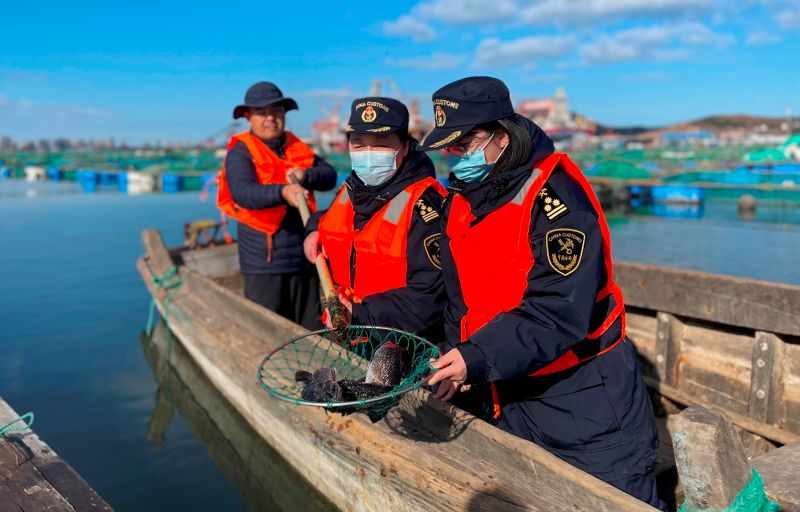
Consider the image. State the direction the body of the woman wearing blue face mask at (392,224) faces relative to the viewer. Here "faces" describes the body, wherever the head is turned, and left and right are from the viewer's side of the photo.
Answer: facing the viewer and to the left of the viewer

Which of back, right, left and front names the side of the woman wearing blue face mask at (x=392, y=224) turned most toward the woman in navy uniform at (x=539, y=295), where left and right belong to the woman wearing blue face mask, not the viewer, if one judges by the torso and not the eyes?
left

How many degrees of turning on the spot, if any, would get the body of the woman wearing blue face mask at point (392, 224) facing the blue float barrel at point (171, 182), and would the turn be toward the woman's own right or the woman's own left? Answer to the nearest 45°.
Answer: approximately 135° to the woman's own right

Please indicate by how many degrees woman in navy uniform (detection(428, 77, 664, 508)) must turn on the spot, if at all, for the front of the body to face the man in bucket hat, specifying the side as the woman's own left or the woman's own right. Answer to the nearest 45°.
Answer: approximately 90° to the woman's own right

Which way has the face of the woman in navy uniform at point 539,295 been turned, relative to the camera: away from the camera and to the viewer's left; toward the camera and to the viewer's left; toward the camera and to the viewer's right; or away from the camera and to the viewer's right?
toward the camera and to the viewer's left

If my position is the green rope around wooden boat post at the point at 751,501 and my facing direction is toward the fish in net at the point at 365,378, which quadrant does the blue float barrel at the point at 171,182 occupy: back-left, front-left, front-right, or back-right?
front-right

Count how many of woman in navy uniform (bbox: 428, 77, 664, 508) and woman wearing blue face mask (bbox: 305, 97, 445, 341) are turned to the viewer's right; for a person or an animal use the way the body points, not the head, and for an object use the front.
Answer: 0

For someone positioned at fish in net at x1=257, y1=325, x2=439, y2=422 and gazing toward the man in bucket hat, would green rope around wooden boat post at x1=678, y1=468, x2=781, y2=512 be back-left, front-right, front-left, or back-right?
back-right

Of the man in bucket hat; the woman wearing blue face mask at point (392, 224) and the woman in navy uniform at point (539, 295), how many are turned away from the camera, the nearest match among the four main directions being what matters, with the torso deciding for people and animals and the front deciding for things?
0

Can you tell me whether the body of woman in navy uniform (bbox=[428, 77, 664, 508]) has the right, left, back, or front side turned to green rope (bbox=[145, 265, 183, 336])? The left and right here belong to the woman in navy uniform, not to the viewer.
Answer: right

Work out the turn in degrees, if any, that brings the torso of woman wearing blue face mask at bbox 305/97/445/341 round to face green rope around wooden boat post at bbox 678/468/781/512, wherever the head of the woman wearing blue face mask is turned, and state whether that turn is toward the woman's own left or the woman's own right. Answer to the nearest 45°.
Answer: approximately 90° to the woman's own left
